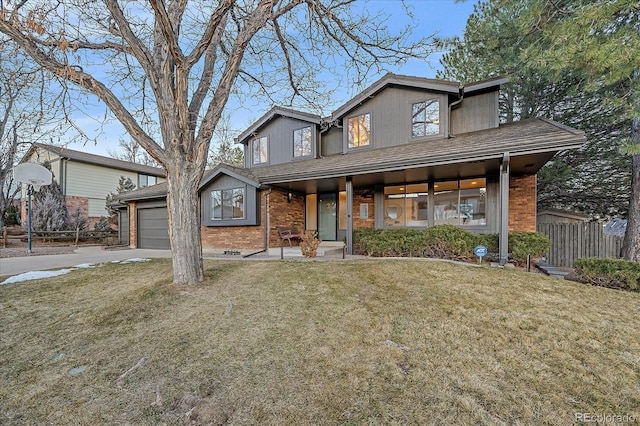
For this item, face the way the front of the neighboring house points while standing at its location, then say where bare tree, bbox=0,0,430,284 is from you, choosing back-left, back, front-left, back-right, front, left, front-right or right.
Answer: front-left

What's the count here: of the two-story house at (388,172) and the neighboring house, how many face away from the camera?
0

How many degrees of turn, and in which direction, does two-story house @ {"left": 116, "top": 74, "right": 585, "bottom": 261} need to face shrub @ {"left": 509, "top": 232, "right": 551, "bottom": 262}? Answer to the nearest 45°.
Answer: approximately 90° to its left

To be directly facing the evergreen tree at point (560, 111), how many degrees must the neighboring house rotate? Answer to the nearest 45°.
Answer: approximately 90° to its left

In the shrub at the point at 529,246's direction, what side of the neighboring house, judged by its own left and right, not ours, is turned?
left

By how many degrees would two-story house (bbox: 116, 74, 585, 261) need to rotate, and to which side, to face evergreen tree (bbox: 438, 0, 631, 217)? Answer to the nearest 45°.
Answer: approximately 135° to its left

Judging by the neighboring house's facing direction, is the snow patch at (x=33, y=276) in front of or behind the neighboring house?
in front

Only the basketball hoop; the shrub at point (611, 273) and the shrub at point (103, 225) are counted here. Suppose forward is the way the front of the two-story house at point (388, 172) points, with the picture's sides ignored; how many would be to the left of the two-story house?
1

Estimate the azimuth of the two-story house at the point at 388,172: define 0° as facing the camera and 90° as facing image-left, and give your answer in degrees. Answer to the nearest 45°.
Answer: approximately 45°
